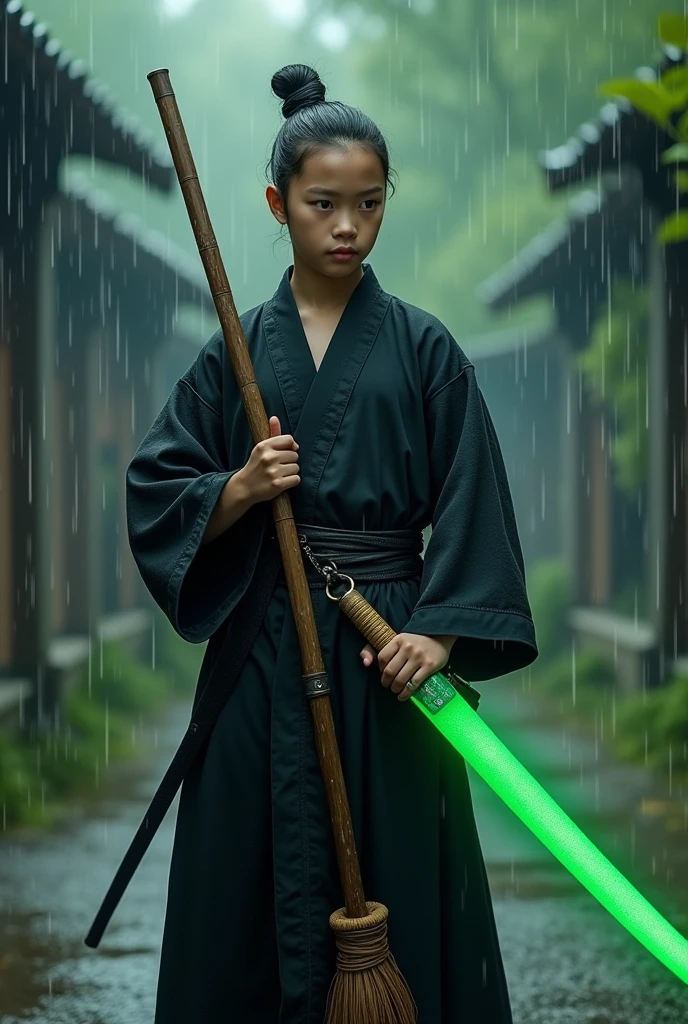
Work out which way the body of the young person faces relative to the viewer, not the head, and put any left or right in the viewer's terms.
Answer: facing the viewer

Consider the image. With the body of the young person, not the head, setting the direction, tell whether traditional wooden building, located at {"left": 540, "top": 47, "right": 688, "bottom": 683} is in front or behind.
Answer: behind

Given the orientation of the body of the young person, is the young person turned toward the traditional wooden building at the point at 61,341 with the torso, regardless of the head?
no
